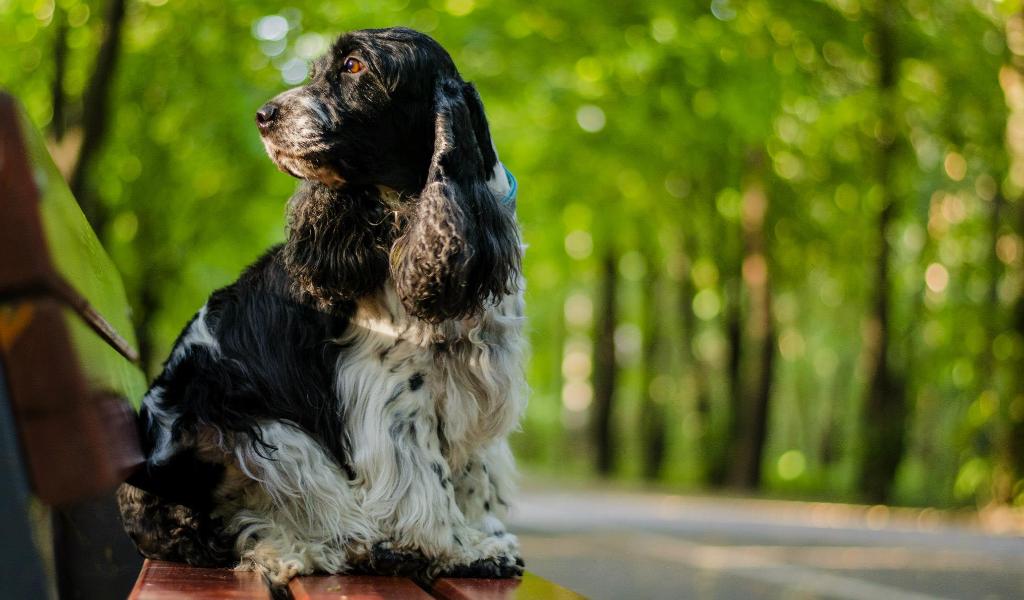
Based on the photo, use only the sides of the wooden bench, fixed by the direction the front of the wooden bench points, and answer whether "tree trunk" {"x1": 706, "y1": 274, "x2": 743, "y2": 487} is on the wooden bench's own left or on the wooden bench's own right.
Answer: on the wooden bench's own left

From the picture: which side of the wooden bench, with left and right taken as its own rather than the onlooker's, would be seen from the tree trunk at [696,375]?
left

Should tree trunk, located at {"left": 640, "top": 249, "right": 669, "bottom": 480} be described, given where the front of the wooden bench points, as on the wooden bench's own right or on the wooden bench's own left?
on the wooden bench's own left

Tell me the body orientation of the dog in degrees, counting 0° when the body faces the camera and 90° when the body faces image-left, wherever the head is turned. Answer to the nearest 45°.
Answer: approximately 315°

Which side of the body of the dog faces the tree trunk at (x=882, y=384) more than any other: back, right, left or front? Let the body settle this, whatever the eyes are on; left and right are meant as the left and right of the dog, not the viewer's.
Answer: left

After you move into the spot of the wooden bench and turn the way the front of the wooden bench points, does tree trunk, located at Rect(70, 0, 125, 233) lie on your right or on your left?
on your left

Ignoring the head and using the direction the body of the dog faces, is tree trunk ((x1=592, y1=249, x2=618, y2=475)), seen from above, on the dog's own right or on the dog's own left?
on the dog's own left

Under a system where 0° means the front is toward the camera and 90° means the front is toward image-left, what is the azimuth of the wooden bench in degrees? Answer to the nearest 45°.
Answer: approximately 270°

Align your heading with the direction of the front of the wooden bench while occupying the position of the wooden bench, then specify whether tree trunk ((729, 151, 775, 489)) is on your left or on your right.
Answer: on your left
